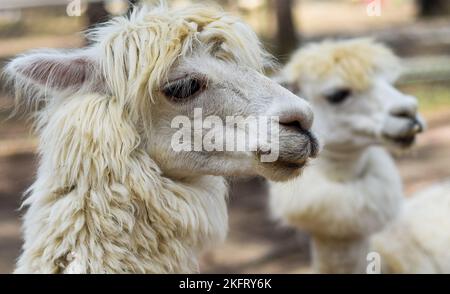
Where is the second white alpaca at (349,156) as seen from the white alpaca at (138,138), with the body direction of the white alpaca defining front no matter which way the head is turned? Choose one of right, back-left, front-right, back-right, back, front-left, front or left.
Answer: front-left

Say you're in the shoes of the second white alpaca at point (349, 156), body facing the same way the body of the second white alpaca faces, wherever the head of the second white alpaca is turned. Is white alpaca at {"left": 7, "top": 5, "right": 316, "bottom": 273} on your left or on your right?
on your right

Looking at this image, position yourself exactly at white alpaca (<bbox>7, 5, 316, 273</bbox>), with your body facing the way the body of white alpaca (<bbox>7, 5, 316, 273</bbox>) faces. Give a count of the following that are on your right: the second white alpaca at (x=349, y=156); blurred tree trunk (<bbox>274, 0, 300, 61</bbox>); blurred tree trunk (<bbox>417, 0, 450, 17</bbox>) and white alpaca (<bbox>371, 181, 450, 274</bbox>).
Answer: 0

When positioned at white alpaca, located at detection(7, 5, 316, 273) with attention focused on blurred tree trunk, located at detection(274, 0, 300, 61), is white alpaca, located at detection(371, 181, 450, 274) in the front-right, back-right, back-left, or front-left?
front-right

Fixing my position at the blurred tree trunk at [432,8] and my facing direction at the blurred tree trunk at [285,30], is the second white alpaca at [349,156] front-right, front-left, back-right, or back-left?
front-left

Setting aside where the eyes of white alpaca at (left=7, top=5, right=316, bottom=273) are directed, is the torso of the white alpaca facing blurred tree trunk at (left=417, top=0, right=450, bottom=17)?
no

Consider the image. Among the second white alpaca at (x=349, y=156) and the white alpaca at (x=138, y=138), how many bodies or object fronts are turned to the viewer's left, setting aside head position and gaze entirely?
0

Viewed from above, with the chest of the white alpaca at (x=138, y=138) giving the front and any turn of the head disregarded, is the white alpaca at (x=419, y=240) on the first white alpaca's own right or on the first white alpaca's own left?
on the first white alpaca's own left

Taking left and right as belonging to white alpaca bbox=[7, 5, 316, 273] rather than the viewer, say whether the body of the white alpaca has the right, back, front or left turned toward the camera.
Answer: right

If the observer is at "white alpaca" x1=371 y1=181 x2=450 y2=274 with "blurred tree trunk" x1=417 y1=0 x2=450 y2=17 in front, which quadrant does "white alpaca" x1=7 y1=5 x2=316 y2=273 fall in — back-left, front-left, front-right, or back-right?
back-left

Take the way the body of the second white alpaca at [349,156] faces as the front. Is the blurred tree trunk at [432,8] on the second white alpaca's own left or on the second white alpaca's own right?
on the second white alpaca's own left

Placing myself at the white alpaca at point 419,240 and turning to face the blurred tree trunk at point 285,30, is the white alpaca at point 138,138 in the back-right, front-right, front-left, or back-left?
back-left

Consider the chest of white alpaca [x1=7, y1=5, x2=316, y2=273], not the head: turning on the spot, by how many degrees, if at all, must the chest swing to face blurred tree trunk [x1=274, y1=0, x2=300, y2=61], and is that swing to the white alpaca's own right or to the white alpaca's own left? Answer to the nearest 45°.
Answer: approximately 90° to the white alpaca's own left

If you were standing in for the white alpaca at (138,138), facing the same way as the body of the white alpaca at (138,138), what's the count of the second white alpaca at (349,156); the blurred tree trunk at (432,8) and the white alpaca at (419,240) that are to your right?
0
